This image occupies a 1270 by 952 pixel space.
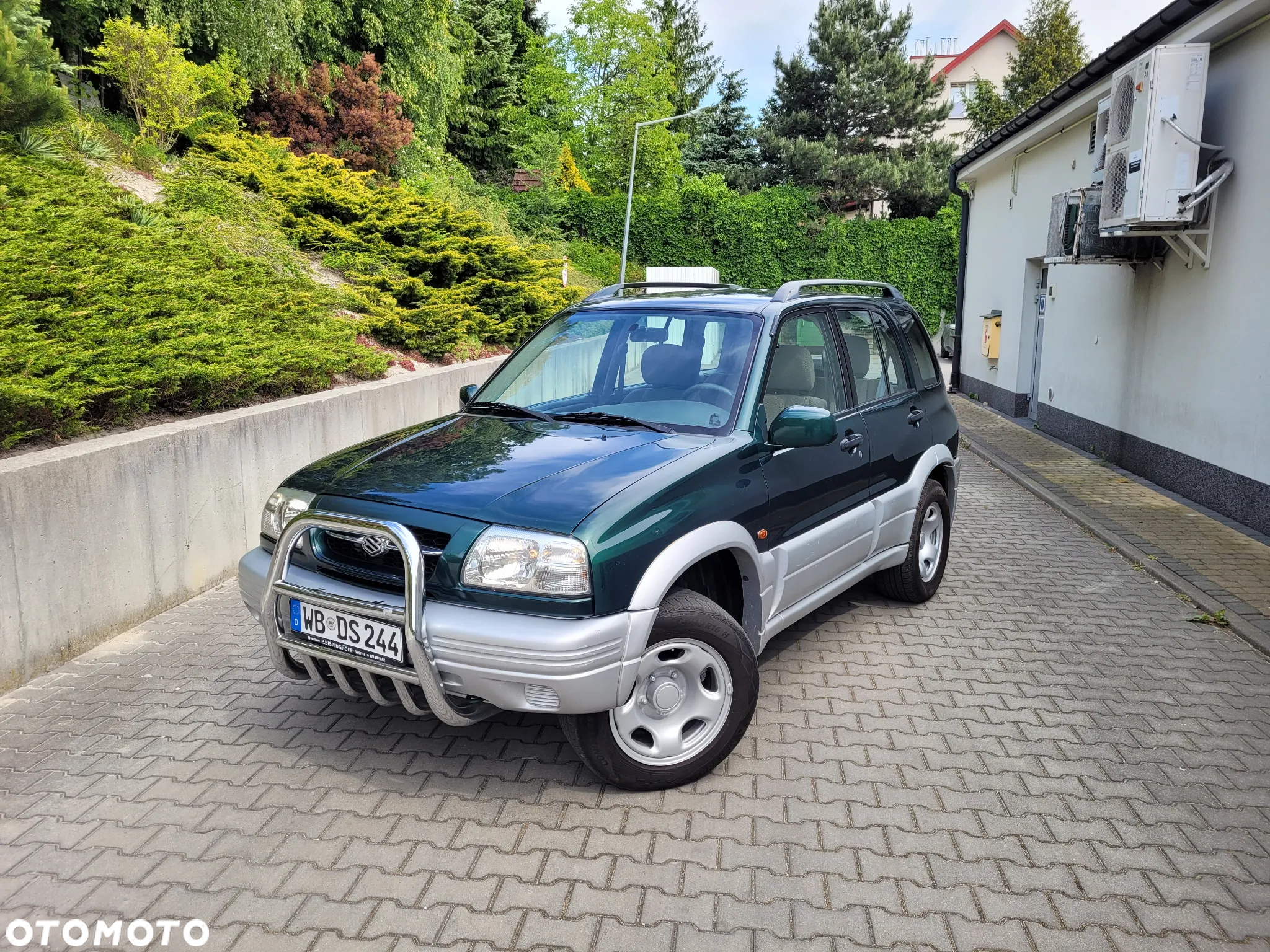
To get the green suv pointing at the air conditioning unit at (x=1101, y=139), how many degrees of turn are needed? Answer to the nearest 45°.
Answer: approximately 180°

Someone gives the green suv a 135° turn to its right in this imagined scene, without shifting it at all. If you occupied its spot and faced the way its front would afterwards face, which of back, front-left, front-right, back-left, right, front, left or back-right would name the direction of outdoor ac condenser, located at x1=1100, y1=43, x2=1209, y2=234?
front-right

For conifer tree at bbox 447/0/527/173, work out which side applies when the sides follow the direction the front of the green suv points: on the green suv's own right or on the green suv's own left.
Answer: on the green suv's own right

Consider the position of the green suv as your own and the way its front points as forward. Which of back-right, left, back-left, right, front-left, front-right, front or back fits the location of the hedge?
back-right

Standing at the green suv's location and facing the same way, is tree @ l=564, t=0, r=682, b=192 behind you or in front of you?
behind

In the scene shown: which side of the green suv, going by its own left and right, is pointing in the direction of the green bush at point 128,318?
right

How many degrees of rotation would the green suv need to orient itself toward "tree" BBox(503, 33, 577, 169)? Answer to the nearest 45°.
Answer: approximately 135° to its right

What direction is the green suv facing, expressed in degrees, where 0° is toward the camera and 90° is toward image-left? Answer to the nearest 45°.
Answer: approximately 45°

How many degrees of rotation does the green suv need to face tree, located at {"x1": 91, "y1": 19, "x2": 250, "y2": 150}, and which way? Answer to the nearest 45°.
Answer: approximately 90° to its right

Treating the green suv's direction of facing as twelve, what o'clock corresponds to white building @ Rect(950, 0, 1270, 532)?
The white building is roughly at 6 o'clock from the green suv.
